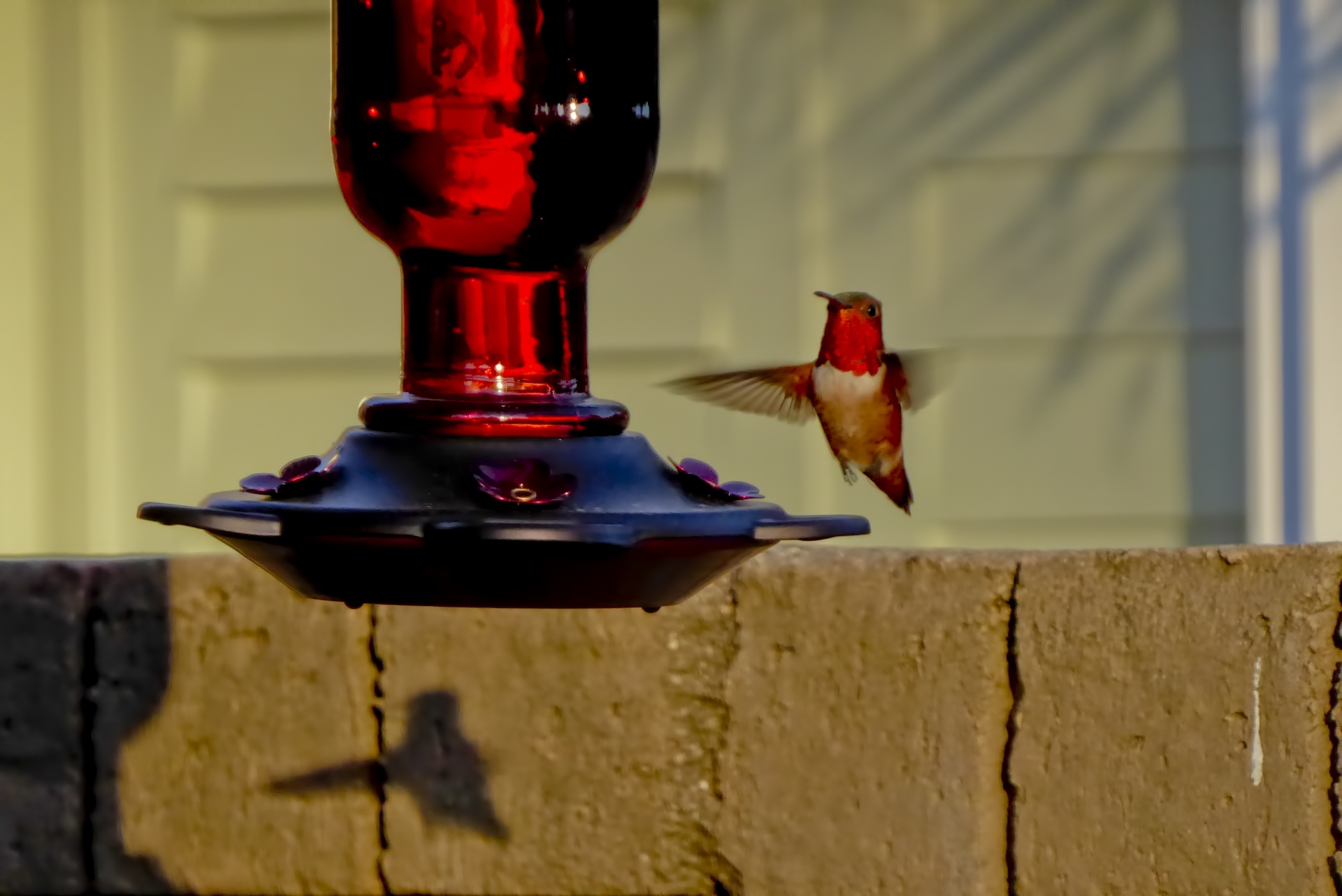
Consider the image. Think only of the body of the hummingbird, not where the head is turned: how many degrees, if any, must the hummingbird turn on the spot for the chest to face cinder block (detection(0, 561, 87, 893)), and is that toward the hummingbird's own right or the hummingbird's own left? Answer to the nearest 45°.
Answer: approximately 45° to the hummingbird's own right

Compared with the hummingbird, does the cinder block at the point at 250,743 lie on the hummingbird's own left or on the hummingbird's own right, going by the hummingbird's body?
on the hummingbird's own right

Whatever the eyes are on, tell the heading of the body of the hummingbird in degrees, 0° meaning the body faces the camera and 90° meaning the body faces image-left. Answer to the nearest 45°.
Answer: approximately 45°
